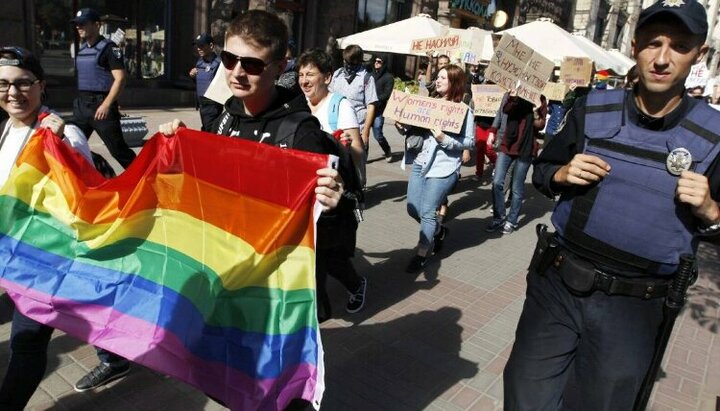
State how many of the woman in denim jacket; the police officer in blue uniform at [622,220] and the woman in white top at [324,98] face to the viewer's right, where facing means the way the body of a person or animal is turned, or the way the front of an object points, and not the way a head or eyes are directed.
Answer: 0

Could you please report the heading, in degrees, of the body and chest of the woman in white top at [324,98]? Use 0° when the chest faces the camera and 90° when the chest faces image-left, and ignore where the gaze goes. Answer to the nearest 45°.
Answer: approximately 45°

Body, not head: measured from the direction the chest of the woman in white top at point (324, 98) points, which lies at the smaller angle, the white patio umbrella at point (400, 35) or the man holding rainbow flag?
the man holding rainbow flag

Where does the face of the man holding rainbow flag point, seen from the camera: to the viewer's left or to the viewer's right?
to the viewer's left

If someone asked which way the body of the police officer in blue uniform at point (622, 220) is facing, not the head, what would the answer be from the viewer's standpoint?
toward the camera

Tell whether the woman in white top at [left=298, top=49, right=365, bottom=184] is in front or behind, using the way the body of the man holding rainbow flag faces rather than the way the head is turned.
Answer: behind

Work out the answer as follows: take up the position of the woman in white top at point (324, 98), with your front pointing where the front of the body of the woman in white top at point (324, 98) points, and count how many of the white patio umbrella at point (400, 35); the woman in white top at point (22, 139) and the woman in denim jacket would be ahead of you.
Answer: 1
